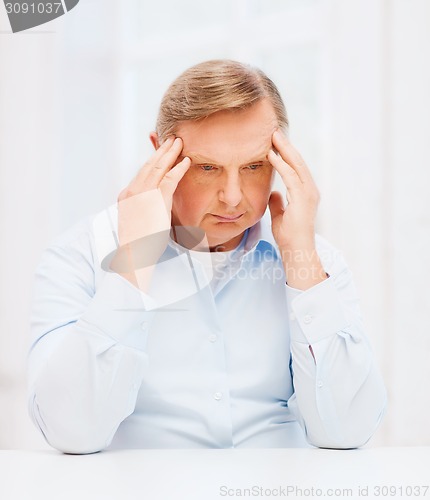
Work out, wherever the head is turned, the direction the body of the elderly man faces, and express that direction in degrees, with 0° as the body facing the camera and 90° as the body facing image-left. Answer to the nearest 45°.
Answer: approximately 0°
